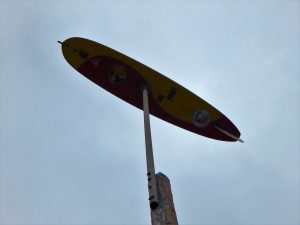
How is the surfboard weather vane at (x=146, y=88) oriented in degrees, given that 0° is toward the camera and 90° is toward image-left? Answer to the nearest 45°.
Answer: approximately 45°
